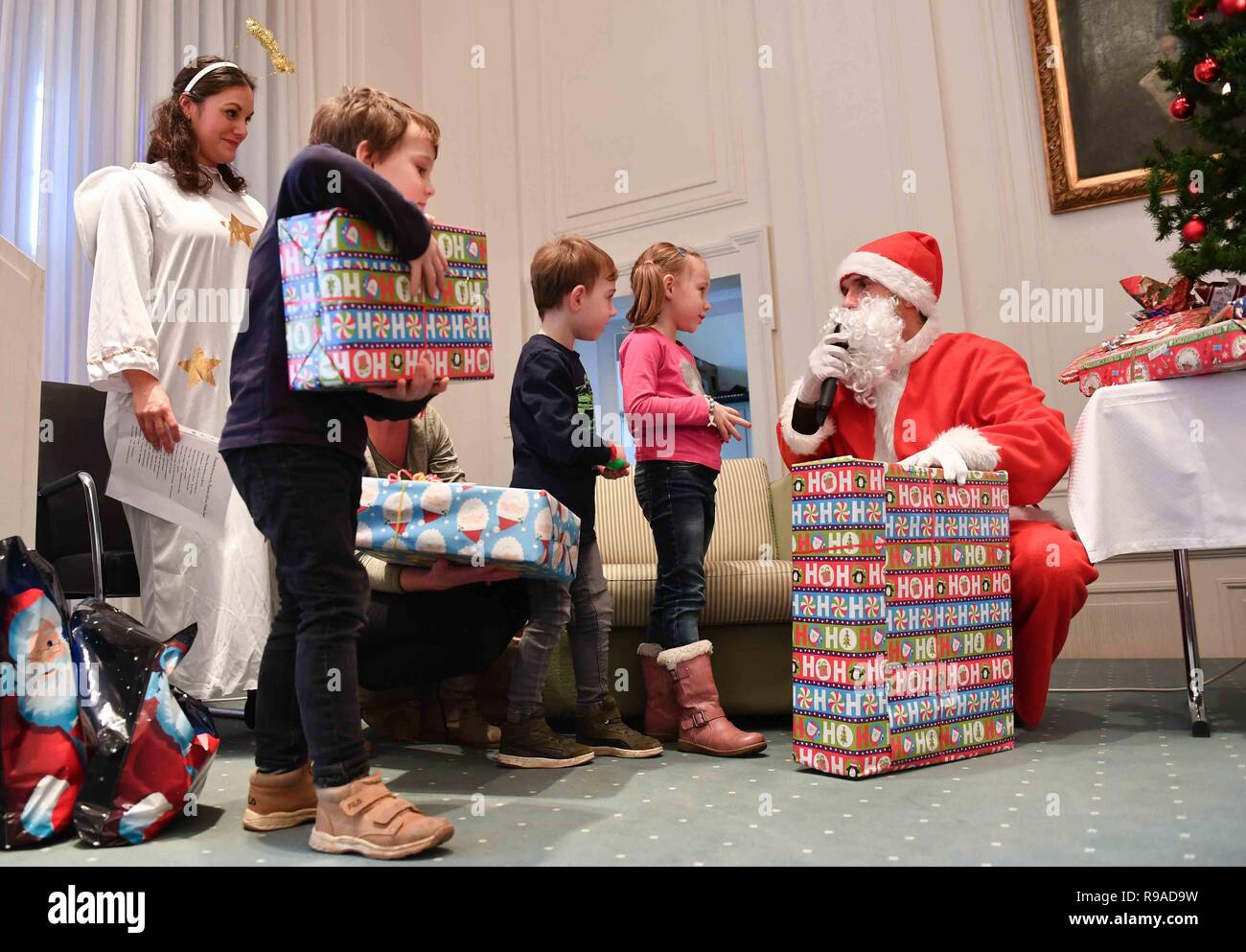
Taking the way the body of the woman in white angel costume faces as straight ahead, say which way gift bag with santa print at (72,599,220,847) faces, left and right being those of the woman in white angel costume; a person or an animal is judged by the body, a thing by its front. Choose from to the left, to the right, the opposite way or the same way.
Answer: the same way

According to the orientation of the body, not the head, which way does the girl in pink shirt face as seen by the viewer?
to the viewer's right

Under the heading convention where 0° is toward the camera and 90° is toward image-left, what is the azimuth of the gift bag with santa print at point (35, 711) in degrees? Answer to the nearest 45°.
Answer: approximately 0°

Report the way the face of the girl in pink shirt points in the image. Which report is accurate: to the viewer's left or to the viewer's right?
to the viewer's right

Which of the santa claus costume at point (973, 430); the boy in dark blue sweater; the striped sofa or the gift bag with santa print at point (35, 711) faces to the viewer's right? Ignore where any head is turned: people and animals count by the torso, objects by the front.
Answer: the boy in dark blue sweater

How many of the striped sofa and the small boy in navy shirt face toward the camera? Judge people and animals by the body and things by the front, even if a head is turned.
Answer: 1

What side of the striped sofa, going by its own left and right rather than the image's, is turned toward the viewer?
front

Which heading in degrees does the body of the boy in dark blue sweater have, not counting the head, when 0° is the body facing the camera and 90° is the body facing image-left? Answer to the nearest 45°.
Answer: approximately 270°

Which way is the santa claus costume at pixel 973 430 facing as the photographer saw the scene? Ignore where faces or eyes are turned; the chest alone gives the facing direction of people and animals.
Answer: facing the viewer and to the left of the viewer

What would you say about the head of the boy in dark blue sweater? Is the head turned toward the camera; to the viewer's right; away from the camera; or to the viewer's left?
to the viewer's right

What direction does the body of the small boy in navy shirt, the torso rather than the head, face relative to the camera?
to the viewer's right

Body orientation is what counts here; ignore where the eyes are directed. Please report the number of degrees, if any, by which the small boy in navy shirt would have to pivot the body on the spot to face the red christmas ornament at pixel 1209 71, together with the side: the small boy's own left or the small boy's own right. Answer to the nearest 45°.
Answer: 0° — they already face it

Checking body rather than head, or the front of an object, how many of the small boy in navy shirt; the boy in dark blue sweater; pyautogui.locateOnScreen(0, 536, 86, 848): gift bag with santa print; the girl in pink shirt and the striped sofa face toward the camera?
2

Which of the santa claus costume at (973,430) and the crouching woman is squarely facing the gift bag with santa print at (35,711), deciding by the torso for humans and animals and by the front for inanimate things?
the santa claus costume

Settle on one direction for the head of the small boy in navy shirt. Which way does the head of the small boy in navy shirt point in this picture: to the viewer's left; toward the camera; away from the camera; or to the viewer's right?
to the viewer's right

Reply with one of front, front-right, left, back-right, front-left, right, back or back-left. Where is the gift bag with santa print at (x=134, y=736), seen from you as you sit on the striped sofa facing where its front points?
front-right
